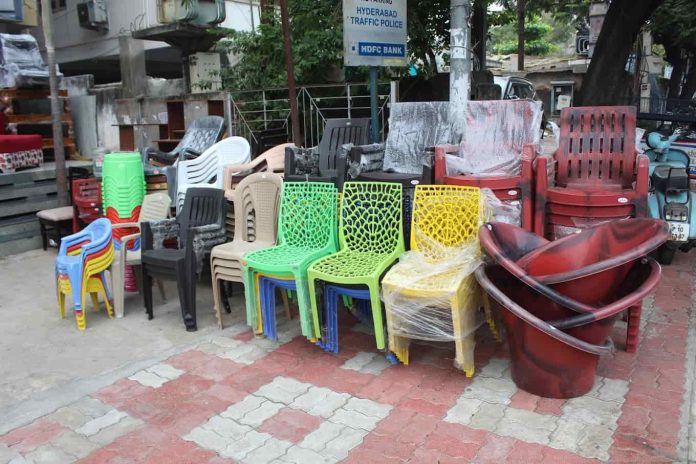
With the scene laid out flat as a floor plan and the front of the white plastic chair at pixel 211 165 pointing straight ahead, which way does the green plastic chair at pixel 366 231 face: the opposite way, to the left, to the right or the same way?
the same way

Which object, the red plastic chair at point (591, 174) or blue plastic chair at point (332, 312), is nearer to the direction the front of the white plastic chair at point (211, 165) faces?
the blue plastic chair

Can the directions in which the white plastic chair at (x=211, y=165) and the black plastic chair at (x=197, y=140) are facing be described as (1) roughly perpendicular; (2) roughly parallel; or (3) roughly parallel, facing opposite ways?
roughly parallel

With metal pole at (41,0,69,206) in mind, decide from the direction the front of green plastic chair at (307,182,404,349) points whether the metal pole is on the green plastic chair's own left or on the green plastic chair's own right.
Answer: on the green plastic chair's own right

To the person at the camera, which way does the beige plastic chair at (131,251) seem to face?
facing the viewer and to the left of the viewer

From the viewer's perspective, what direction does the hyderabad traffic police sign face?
toward the camera

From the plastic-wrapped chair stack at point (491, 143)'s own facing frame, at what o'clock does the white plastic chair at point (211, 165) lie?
The white plastic chair is roughly at 2 o'clock from the plastic-wrapped chair stack.

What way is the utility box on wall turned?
toward the camera

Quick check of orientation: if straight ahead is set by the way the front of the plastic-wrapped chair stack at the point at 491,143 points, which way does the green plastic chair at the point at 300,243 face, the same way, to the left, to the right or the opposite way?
the same way

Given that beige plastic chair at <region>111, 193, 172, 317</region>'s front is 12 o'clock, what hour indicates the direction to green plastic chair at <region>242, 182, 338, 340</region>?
The green plastic chair is roughly at 9 o'clock from the beige plastic chair.

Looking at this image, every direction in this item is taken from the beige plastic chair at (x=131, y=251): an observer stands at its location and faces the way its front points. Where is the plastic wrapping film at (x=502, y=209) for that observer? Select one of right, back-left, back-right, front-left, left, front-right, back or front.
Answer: left

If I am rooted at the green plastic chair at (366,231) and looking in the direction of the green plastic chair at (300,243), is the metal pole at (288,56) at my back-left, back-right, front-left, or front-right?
front-right

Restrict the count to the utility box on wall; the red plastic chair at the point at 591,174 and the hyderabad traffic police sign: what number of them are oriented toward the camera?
3

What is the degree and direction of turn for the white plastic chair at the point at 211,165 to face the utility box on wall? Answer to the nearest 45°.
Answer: approximately 135° to its right

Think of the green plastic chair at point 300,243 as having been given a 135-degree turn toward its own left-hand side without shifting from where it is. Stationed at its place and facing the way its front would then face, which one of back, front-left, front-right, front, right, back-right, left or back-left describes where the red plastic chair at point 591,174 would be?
front
